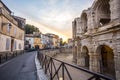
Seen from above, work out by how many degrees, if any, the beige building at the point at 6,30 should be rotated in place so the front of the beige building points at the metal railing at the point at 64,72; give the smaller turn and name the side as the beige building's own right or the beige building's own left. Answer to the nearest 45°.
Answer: approximately 45° to the beige building's own right

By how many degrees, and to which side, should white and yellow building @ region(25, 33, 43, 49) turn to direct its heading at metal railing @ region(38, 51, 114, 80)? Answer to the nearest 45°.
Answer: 0° — it already faces it

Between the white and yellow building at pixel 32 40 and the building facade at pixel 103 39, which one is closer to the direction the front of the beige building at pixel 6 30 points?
the building facade

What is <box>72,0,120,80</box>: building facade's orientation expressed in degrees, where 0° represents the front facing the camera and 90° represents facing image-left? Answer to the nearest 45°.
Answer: approximately 45°

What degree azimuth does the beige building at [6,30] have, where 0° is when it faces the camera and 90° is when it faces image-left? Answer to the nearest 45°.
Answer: approximately 315°

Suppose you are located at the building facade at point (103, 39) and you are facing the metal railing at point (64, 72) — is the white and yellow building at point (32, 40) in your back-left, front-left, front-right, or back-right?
back-right
